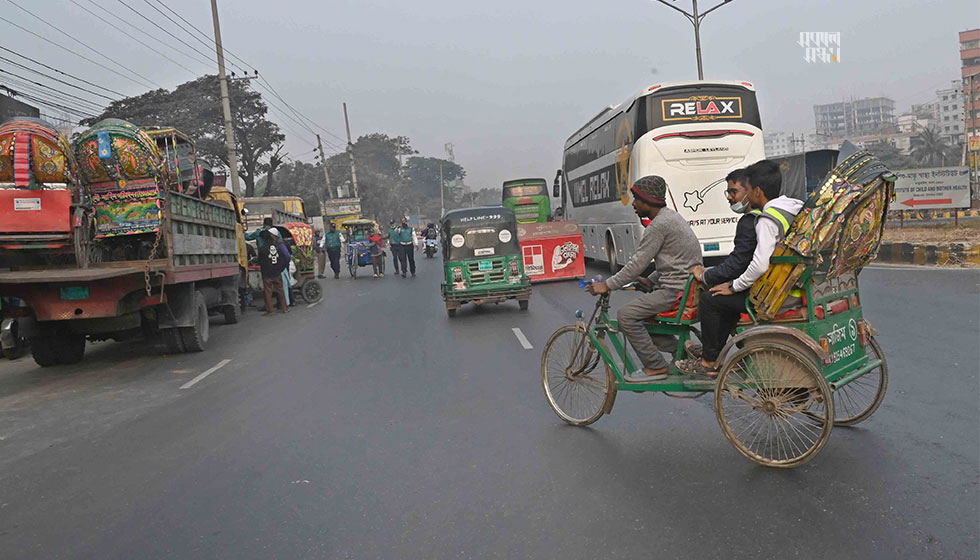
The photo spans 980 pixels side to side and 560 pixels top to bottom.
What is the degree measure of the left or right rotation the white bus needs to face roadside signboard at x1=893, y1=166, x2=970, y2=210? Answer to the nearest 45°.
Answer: approximately 90° to its right

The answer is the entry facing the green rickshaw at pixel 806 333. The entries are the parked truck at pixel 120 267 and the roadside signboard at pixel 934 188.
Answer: the roadside signboard

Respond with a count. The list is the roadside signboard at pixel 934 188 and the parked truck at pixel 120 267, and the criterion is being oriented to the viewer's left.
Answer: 0

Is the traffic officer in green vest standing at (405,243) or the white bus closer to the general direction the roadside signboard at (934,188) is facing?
the white bus

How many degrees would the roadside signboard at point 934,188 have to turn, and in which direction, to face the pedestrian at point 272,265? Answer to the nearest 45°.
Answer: approximately 45° to its right

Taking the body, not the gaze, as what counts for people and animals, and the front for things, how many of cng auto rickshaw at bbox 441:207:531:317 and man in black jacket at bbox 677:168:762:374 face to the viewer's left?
1

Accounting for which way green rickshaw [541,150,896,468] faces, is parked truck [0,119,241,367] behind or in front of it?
in front

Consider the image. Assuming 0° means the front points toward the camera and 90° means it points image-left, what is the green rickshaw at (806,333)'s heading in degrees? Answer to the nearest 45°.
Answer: approximately 135°

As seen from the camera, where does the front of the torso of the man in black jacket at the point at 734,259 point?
to the viewer's left

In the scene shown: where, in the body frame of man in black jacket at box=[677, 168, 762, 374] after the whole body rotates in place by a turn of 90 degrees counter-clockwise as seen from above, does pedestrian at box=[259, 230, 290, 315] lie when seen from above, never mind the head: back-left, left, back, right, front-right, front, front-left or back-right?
back-right
